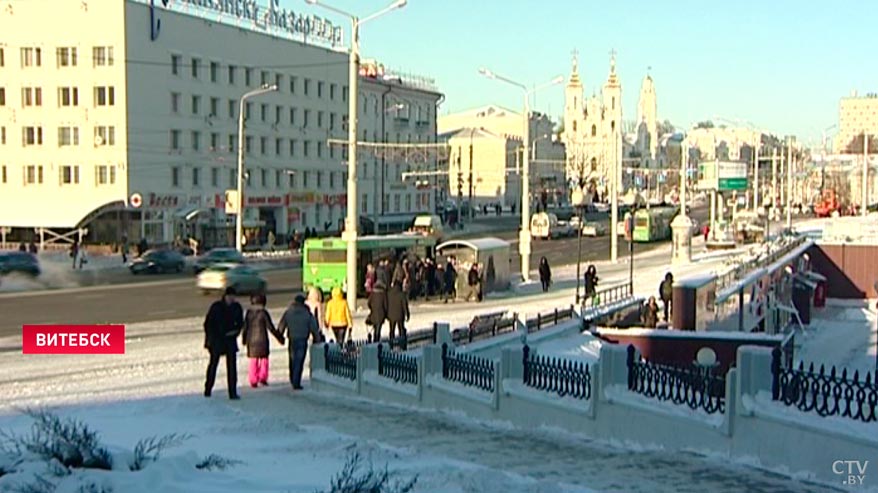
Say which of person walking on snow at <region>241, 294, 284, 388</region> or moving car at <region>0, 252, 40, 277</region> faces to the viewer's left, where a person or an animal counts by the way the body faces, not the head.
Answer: the moving car

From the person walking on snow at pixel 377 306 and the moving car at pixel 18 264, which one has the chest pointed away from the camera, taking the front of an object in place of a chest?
the person walking on snow

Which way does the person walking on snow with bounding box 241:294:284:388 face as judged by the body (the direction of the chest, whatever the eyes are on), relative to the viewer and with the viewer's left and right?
facing away from the viewer

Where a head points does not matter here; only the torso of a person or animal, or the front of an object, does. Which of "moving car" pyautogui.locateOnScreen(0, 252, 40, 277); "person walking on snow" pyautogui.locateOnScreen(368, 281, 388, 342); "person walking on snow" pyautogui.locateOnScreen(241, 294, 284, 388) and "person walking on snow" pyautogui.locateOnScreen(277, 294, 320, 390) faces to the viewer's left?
the moving car

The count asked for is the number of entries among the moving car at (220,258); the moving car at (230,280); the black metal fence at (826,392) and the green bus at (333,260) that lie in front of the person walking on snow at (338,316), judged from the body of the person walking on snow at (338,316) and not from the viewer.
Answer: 3

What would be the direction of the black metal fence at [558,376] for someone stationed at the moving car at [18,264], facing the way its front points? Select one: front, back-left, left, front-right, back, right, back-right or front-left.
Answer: left

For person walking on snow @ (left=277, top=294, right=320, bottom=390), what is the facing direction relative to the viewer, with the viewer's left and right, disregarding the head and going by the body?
facing away from the viewer

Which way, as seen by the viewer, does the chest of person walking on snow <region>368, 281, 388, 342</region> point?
away from the camera

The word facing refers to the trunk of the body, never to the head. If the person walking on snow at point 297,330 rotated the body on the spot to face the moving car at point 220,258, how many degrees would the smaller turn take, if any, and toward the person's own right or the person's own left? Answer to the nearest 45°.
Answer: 0° — they already face it

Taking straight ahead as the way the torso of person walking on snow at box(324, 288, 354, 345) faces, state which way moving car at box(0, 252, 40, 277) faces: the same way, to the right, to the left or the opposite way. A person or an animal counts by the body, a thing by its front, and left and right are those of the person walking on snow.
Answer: to the left

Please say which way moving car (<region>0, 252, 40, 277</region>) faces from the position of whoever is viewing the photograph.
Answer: facing to the left of the viewer

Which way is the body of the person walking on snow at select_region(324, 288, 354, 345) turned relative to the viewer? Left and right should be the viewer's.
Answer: facing away from the viewer

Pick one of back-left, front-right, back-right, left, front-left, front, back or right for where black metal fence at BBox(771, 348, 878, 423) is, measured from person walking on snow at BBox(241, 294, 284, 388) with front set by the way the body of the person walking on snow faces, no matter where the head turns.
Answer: back-right

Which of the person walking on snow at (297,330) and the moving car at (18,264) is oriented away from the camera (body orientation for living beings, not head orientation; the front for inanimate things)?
the person walking on snow
